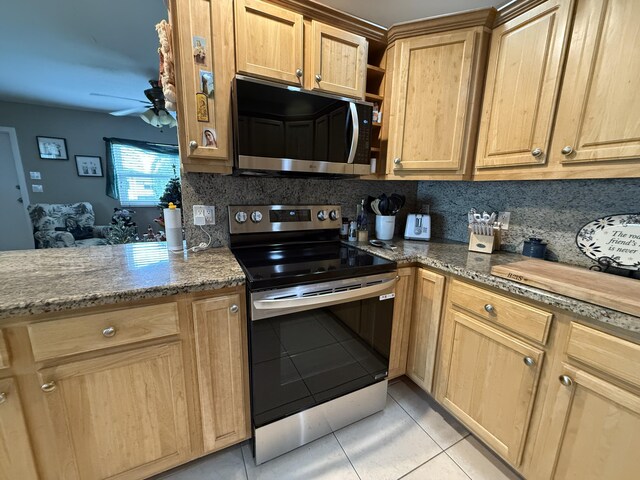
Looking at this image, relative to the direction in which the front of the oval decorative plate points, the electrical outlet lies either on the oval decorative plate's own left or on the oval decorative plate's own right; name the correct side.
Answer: on the oval decorative plate's own right

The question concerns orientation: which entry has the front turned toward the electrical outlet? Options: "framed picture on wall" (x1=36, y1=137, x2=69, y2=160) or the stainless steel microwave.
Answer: the framed picture on wall

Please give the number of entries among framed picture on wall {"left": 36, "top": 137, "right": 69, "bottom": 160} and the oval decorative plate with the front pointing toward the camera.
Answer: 2

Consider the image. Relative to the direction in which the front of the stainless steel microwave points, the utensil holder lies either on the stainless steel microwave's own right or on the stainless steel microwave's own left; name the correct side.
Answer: on the stainless steel microwave's own left

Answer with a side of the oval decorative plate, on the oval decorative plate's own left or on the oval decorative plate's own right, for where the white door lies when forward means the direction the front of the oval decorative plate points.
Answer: on the oval decorative plate's own right

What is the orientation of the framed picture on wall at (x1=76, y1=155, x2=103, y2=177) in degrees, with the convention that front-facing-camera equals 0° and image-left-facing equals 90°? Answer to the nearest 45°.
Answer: approximately 0°

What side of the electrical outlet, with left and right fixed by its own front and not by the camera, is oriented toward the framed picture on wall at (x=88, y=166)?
back

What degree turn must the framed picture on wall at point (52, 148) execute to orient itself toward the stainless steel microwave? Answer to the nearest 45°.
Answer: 0° — it already faces it
